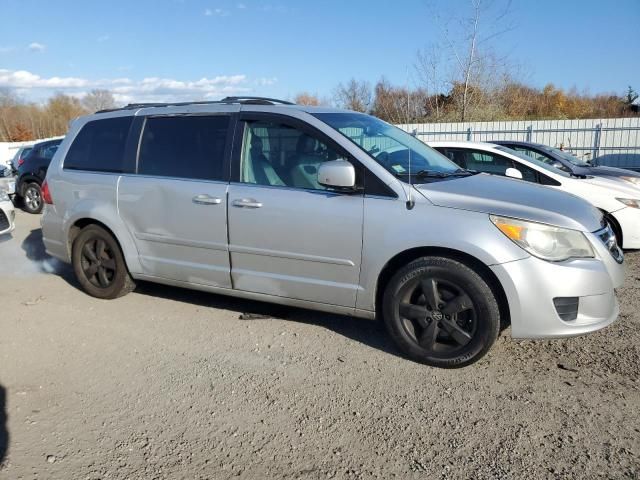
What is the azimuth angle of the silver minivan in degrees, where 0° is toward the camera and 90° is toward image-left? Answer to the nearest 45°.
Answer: approximately 315°

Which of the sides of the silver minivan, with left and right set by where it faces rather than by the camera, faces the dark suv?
back

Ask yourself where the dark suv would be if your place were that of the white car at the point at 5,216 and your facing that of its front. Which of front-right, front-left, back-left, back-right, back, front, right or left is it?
back-left

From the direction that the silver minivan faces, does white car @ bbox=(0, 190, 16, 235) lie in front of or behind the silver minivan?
behind

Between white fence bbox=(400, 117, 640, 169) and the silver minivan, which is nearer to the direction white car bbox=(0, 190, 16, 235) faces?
the silver minivan

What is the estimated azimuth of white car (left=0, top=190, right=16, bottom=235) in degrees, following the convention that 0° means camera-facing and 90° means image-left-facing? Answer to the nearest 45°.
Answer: approximately 315°
